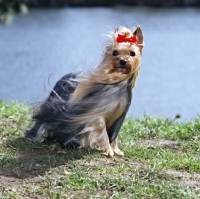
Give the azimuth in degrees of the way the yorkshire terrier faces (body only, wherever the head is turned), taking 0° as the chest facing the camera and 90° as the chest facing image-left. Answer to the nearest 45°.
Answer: approximately 315°
